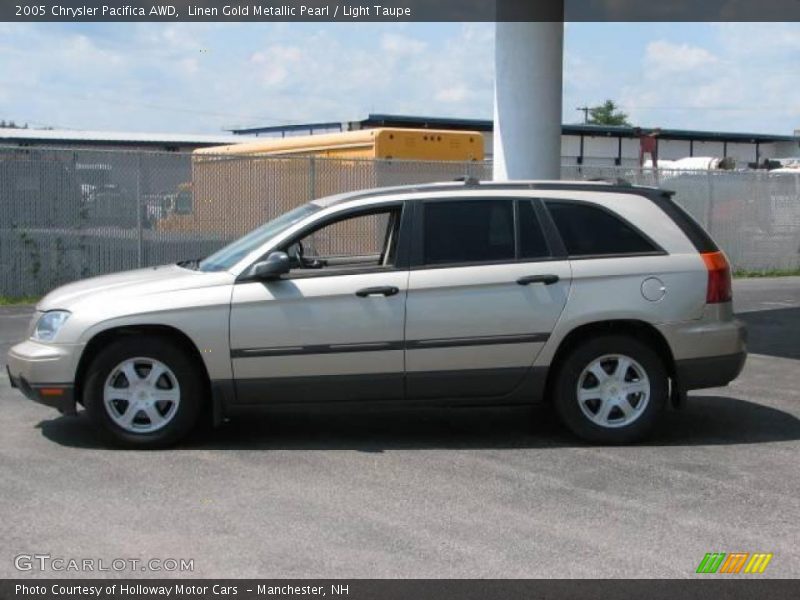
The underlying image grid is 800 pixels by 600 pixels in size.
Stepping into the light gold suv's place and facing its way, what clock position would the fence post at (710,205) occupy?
The fence post is roughly at 4 o'clock from the light gold suv.

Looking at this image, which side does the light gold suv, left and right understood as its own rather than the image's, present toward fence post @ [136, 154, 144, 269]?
right

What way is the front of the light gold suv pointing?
to the viewer's left

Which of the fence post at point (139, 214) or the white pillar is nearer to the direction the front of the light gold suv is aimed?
the fence post

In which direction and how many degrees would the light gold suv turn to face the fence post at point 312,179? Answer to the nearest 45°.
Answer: approximately 90° to its right

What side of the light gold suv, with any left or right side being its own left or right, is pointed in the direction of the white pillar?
right

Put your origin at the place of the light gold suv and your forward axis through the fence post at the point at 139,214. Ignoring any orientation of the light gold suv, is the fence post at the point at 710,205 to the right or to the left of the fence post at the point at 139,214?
right

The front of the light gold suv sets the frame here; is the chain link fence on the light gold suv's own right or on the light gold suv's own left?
on the light gold suv's own right
